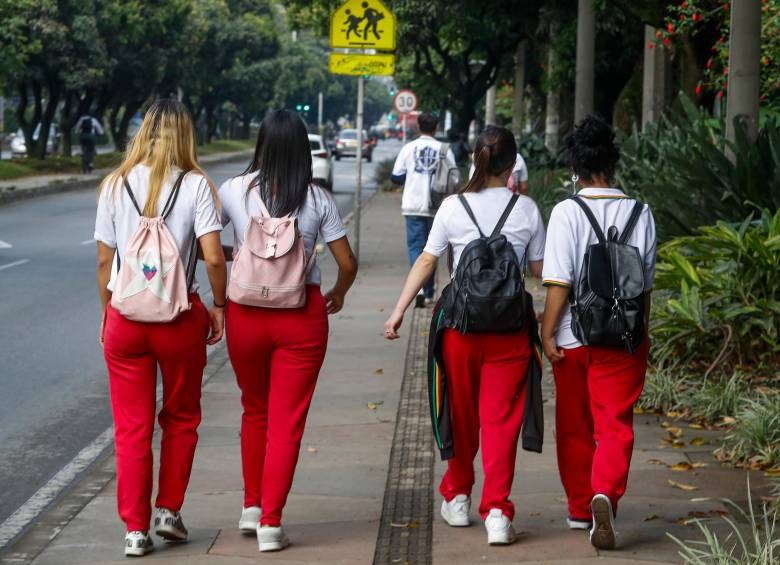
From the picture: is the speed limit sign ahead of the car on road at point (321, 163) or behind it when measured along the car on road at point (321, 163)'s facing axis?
ahead

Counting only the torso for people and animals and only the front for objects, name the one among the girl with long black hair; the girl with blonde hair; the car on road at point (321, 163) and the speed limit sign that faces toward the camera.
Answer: the speed limit sign

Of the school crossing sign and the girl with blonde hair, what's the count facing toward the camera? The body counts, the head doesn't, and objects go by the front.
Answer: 1

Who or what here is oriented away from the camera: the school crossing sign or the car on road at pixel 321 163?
the car on road

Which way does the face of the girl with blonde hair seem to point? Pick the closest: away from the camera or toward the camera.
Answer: away from the camera

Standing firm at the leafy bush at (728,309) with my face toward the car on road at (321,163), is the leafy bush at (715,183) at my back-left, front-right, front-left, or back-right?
front-right

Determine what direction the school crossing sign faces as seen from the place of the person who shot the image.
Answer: facing the viewer

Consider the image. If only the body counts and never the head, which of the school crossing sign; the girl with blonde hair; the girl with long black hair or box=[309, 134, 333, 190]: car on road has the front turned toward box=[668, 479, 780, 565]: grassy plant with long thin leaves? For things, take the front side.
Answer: the school crossing sign

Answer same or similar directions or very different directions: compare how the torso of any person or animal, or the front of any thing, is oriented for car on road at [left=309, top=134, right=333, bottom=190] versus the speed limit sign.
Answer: very different directions

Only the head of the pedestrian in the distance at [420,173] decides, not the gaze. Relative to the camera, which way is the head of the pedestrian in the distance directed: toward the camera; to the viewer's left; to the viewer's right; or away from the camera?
away from the camera

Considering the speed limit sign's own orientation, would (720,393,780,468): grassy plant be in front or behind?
in front

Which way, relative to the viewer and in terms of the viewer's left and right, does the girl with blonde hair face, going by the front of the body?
facing away from the viewer

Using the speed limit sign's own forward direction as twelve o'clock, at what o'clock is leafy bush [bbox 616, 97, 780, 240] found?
The leafy bush is roughly at 12 o'clock from the speed limit sign.

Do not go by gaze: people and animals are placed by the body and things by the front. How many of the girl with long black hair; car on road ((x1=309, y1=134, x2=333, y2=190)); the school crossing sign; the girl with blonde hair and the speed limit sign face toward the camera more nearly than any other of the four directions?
2

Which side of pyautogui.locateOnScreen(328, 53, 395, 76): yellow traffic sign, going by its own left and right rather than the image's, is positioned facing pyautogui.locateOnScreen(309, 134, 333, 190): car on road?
back

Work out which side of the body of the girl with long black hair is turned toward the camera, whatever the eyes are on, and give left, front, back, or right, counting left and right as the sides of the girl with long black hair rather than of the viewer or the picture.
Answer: back
